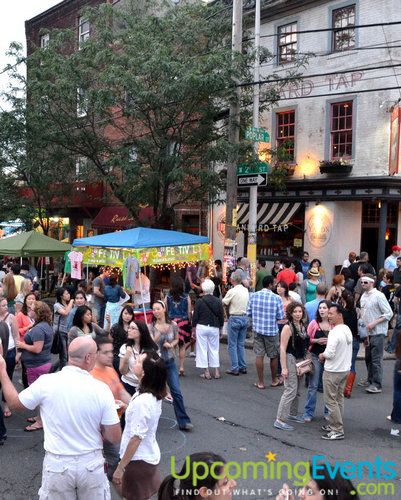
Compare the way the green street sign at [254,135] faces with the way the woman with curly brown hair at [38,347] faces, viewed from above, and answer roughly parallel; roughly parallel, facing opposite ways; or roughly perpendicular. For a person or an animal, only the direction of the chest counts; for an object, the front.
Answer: roughly perpendicular

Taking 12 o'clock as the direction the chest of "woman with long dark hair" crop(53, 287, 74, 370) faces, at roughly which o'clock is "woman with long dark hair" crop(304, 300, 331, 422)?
"woman with long dark hair" crop(304, 300, 331, 422) is roughly at 1 o'clock from "woman with long dark hair" crop(53, 287, 74, 370).

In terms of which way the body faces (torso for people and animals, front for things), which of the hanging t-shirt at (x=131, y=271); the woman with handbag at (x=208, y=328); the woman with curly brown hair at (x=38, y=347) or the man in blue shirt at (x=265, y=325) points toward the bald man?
the hanging t-shirt

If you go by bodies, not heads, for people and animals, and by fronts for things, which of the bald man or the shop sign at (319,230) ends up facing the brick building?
the bald man

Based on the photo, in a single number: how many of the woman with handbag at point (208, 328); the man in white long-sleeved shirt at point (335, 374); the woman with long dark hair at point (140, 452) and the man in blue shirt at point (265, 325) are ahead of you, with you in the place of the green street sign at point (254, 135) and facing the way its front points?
4

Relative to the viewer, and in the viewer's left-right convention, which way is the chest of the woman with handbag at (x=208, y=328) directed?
facing away from the viewer

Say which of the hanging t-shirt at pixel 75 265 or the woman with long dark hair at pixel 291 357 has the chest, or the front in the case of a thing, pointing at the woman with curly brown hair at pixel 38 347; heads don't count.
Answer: the hanging t-shirt

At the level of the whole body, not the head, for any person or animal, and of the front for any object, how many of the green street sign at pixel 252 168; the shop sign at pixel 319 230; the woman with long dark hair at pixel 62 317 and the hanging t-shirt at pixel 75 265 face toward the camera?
3

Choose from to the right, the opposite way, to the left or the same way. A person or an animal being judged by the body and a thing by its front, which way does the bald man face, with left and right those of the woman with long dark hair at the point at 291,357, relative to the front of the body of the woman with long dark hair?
the opposite way

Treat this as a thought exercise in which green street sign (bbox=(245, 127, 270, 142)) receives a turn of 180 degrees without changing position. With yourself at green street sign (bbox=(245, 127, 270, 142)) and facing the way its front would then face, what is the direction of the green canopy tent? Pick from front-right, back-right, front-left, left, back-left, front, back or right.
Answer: left

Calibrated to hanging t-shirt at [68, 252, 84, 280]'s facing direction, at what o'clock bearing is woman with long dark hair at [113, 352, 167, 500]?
The woman with long dark hair is roughly at 12 o'clock from the hanging t-shirt.

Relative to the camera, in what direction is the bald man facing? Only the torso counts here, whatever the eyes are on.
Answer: away from the camera
